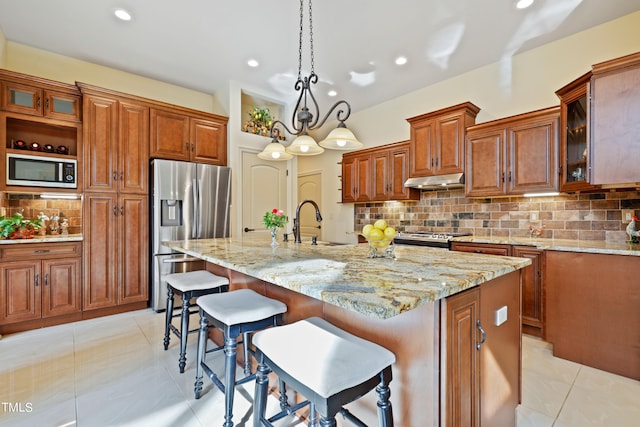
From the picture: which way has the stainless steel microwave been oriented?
toward the camera

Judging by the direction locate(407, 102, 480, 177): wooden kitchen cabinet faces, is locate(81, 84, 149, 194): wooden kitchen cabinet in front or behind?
in front

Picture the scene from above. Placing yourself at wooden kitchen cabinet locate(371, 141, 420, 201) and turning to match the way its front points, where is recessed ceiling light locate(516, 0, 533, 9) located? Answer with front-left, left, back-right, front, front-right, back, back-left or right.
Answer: left

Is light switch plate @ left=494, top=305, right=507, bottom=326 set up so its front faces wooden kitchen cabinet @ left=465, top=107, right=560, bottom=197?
no

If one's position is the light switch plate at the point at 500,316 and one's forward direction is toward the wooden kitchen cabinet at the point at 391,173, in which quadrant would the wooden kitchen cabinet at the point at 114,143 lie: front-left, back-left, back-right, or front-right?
front-left

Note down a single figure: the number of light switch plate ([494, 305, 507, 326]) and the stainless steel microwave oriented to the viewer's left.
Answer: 0

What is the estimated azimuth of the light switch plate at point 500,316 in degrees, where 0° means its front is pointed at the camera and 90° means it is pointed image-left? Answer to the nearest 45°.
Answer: approximately 315°

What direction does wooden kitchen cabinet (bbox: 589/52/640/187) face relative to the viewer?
to the viewer's left

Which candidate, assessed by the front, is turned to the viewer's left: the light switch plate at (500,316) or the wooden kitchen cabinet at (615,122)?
the wooden kitchen cabinet

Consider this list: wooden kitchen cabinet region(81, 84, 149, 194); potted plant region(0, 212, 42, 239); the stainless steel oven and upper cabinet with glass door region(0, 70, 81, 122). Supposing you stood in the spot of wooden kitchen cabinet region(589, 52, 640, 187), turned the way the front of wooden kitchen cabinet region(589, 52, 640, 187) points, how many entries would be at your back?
0

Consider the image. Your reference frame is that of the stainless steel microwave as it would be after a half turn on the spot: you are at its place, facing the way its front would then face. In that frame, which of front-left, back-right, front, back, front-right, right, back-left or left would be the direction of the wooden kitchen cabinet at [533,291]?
back-right

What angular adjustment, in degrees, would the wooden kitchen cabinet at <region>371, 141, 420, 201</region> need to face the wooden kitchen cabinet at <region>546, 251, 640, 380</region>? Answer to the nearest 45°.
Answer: approximately 90° to its left

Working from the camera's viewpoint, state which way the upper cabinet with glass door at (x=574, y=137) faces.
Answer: facing the viewer and to the left of the viewer

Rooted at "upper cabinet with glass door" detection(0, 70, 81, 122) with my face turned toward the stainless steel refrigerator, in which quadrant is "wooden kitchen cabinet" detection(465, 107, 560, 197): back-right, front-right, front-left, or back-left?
front-right

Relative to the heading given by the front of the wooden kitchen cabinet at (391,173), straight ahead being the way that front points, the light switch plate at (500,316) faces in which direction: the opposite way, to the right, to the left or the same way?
to the left

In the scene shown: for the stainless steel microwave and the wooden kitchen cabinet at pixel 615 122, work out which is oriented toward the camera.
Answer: the stainless steel microwave

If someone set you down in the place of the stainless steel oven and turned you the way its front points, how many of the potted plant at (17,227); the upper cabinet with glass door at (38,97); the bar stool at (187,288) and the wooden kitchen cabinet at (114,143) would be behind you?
0
